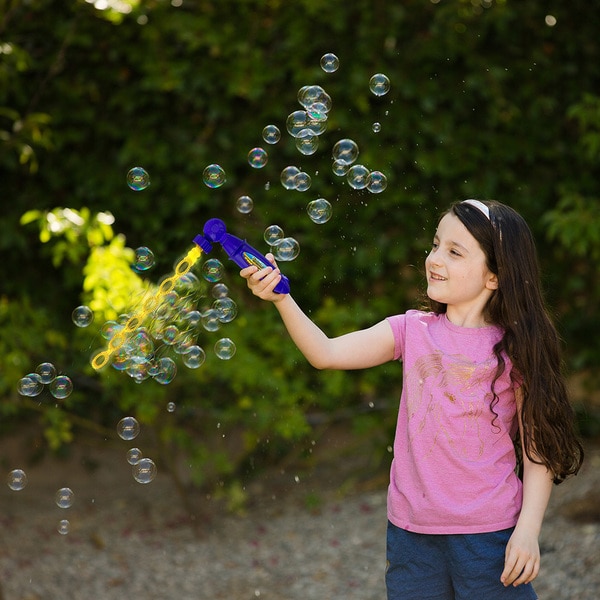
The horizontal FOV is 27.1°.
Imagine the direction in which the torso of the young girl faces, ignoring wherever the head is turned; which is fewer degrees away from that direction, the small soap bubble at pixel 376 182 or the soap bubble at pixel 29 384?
the soap bubble

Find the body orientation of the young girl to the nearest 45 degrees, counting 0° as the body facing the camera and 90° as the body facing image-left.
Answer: approximately 45°

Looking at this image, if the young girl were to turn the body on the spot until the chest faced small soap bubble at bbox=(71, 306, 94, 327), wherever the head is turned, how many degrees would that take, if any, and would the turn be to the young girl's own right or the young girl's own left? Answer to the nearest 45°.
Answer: approximately 90° to the young girl's own right

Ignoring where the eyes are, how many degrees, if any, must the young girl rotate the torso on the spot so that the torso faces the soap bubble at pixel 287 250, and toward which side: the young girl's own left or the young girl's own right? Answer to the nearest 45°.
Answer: approximately 90° to the young girl's own right

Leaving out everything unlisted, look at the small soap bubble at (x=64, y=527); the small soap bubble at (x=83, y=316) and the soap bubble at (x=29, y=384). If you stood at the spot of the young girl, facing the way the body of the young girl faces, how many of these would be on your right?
3

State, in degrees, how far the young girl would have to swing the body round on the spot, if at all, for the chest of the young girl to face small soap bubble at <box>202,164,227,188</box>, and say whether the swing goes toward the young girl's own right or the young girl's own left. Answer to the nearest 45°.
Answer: approximately 90° to the young girl's own right

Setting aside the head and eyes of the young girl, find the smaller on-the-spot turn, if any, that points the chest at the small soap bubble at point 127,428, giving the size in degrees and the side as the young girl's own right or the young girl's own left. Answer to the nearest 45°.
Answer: approximately 90° to the young girl's own right

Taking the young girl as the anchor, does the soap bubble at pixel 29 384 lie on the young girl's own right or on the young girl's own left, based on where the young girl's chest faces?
on the young girl's own right

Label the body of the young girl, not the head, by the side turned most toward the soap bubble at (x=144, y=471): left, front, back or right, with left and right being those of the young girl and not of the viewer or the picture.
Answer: right

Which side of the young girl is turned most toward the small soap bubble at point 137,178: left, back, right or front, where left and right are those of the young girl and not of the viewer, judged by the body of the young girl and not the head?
right
